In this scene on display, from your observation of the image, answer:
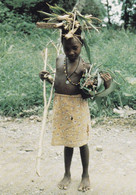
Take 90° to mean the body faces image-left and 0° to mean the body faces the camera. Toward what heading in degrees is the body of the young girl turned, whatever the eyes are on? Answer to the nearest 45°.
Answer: approximately 0°
